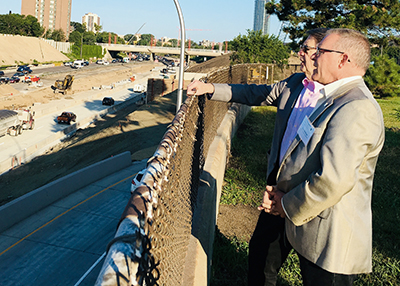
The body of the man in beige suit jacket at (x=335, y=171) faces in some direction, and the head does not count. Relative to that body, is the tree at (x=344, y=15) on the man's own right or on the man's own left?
on the man's own right

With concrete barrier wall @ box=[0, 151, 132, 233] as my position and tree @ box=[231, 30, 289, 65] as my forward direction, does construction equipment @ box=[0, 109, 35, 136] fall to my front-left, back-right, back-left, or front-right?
front-left

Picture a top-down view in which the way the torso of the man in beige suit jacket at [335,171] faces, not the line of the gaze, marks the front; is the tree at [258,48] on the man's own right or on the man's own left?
on the man's own right

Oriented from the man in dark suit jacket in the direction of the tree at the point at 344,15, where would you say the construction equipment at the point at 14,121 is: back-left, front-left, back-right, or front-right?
front-left

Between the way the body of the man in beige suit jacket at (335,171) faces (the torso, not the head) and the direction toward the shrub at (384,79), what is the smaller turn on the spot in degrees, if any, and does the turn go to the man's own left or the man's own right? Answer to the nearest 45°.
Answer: approximately 90° to the man's own right

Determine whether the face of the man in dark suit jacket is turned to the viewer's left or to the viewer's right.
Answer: to the viewer's left

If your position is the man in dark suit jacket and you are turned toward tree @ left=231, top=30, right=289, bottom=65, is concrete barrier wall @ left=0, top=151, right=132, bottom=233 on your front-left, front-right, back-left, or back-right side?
front-left

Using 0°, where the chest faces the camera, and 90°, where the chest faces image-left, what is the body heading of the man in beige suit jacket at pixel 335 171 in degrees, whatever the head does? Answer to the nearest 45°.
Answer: approximately 90°

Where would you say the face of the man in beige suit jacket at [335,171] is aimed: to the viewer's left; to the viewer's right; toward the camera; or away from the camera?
to the viewer's left
